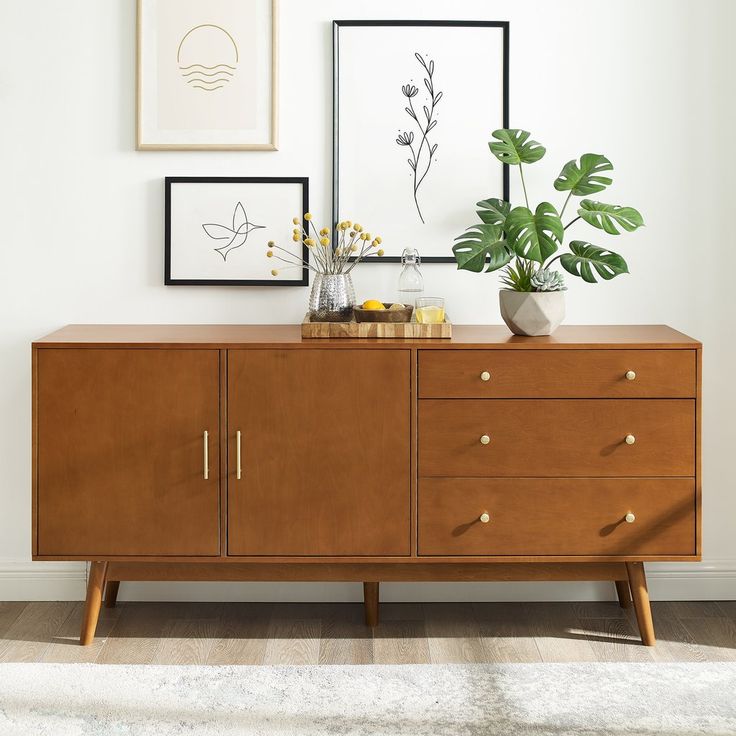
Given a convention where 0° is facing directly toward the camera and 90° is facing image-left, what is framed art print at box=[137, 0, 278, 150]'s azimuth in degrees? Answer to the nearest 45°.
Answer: approximately 0°

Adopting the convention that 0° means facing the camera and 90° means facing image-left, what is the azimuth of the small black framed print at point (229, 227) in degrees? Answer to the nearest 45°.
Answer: approximately 0°
